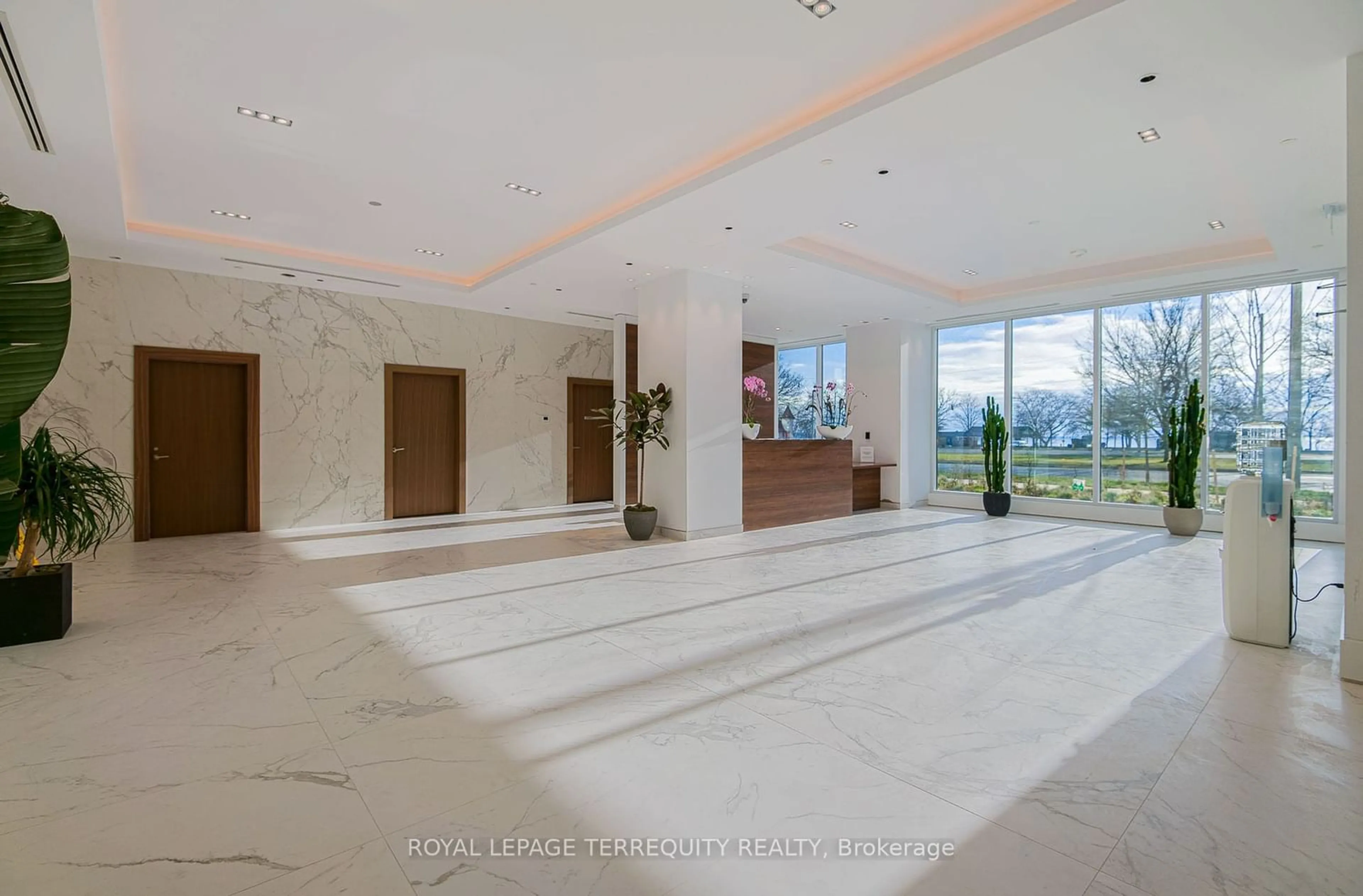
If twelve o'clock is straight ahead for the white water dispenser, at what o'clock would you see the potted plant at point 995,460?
The potted plant is roughly at 2 o'clock from the white water dispenser.

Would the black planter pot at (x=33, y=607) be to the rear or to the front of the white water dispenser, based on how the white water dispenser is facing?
to the front

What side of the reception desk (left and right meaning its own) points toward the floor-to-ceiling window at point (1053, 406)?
left

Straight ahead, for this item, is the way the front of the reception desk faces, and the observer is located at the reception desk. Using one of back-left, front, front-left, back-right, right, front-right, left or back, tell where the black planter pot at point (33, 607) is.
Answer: right

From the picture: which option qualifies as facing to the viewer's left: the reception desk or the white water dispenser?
the white water dispenser

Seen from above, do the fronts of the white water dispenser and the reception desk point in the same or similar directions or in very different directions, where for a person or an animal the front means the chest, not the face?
very different directions

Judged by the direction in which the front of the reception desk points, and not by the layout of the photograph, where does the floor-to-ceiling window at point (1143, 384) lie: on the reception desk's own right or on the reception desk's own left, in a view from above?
on the reception desk's own left

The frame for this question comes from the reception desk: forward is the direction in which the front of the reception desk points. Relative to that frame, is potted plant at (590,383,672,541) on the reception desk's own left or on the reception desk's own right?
on the reception desk's own right

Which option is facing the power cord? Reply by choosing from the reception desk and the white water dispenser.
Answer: the reception desk

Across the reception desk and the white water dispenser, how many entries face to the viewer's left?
1

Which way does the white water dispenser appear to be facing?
to the viewer's left

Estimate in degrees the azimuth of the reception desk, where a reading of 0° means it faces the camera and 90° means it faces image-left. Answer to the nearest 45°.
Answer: approximately 315°

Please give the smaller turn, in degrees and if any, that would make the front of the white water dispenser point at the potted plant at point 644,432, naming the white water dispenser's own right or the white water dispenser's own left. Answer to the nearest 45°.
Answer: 0° — it already faces it

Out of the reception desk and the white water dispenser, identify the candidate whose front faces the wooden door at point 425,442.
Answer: the white water dispenser

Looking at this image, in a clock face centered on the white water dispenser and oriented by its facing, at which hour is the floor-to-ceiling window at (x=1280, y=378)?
The floor-to-ceiling window is roughly at 3 o'clock from the white water dispenser.
